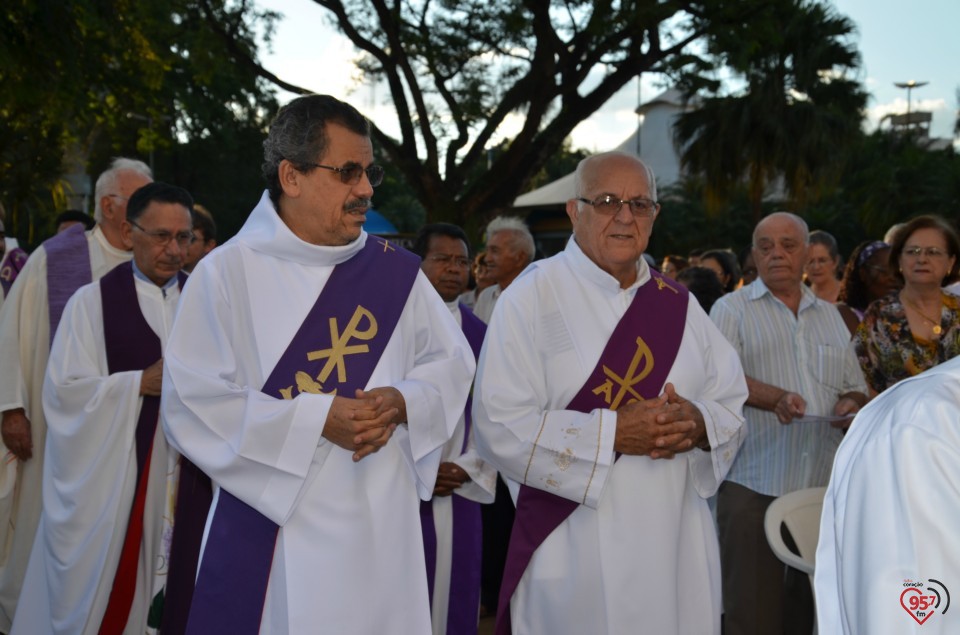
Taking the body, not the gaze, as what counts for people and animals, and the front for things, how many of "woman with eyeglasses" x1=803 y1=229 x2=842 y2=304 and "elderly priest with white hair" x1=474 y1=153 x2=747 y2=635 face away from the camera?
0

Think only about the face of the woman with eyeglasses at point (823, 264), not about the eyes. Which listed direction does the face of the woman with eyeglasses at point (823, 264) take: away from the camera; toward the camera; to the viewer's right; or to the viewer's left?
toward the camera

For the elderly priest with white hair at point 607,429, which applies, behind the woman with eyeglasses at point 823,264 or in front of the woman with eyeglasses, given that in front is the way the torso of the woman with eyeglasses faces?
in front

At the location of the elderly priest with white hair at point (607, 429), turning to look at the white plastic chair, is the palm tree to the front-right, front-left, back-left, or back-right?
front-left

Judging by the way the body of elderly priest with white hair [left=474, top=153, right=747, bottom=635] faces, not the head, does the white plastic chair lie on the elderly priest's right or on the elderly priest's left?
on the elderly priest's left

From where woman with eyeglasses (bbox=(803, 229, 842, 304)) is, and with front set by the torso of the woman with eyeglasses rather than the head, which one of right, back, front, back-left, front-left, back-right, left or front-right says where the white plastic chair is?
front-left

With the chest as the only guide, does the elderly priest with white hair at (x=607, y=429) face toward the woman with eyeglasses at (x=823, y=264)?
no

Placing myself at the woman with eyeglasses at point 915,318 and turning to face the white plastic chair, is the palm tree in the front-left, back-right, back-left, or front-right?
back-right

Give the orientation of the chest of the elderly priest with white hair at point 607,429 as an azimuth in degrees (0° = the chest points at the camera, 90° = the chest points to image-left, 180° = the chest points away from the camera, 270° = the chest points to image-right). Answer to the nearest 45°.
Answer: approximately 315°

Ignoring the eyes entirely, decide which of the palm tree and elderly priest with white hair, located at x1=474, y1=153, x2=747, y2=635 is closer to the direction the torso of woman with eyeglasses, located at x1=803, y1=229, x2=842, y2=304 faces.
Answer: the elderly priest with white hair

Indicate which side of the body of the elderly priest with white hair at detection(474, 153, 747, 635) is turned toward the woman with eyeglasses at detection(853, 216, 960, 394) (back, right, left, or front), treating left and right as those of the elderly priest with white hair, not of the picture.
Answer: left

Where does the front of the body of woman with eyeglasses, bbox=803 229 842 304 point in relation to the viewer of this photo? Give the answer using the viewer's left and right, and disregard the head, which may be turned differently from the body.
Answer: facing the viewer and to the left of the viewer

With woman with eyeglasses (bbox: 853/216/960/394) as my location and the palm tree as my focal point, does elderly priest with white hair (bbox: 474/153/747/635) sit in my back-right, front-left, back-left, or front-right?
back-left

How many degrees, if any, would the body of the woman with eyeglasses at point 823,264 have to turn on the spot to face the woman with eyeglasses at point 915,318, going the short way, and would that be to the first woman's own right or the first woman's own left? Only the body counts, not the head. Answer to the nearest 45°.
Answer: approximately 45° to the first woman's own left

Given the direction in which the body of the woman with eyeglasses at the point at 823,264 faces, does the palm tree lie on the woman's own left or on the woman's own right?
on the woman's own right

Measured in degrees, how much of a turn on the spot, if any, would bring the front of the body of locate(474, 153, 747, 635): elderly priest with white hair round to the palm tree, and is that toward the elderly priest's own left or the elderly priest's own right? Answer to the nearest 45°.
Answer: approximately 135° to the elderly priest's own left
